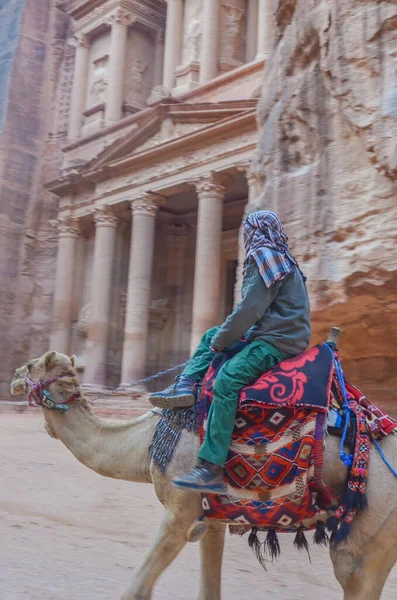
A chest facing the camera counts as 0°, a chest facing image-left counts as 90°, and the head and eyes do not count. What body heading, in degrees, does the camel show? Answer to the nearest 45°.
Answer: approximately 90°

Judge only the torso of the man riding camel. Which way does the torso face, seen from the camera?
to the viewer's left
